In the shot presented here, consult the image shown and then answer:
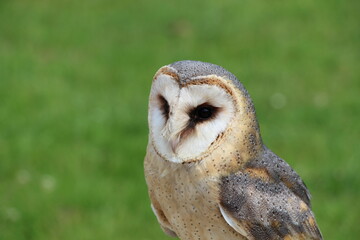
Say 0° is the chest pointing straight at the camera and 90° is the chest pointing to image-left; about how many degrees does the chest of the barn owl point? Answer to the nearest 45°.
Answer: approximately 45°
